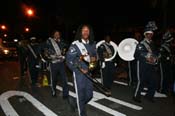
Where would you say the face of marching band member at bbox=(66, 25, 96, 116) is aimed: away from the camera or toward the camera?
toward the camera

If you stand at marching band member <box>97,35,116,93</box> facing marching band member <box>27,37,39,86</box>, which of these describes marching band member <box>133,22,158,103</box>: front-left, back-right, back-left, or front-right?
back-left

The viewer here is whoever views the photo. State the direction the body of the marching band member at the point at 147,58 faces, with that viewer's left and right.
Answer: facing the viewer and to the right of the viewer

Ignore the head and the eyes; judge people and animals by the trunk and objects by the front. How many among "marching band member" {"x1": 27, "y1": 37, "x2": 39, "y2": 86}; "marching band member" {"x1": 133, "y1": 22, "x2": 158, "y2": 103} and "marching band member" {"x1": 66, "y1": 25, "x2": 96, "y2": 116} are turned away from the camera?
0

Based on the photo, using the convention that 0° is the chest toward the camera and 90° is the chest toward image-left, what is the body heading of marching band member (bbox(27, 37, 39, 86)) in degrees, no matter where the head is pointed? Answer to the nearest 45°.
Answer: approximately 315°

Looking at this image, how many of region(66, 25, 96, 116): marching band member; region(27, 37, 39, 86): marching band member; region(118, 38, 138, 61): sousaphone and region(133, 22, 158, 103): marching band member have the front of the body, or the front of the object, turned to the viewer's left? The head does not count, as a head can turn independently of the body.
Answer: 0

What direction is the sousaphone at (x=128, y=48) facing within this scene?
toward the camera

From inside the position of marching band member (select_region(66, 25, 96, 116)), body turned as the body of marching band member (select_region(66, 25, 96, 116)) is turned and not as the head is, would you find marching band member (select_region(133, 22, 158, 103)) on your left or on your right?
on your left

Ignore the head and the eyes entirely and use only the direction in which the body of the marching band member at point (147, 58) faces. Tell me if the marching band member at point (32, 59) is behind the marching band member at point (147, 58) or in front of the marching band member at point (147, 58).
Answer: behind

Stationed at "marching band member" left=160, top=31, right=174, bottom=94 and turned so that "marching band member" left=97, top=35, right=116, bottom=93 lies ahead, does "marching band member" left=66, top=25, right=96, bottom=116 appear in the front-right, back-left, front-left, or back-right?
front-left
